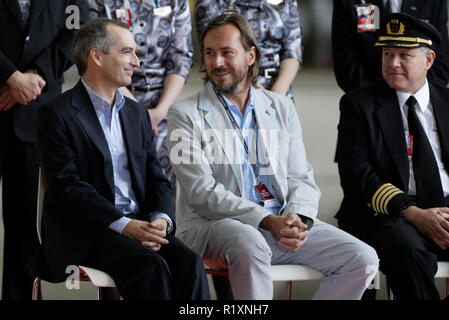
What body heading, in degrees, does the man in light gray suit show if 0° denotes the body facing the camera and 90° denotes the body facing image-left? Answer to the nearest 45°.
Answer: approximately 315°

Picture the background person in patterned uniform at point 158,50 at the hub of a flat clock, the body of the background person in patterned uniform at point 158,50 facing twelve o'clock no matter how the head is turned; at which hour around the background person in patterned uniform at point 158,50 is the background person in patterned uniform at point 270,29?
the background person in patterned uniform at point 270,29 is roughly at 9 o'clock from the background person in patterned uniform at point 158,50.

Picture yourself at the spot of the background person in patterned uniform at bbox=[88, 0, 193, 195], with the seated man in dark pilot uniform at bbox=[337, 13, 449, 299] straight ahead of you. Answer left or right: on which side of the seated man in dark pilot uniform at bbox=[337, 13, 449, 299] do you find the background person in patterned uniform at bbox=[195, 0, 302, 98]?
left

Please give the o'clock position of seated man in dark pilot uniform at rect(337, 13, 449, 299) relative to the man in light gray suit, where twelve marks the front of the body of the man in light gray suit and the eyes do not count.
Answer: The seated man in dark pilot uniform is roughly at 10 o'clock from the man in light gray suit.

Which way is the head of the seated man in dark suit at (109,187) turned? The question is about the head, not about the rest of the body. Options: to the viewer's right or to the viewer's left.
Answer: to the viewer's right

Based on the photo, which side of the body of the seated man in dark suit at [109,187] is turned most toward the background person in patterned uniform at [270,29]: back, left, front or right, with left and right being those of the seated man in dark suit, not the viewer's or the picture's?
left

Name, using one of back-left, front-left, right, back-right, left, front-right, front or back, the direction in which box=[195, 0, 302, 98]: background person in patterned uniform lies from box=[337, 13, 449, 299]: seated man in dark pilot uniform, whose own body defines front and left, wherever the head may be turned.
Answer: back

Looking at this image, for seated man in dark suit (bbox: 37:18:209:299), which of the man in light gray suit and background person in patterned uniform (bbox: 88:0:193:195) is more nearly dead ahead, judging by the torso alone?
the man in light gray suit

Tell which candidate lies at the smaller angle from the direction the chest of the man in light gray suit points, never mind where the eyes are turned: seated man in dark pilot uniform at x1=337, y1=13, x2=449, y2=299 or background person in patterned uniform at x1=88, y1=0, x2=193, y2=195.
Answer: the seated man in dark pilot uniform

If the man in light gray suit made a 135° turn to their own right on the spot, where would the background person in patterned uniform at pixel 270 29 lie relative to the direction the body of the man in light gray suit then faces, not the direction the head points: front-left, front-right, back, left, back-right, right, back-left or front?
right
